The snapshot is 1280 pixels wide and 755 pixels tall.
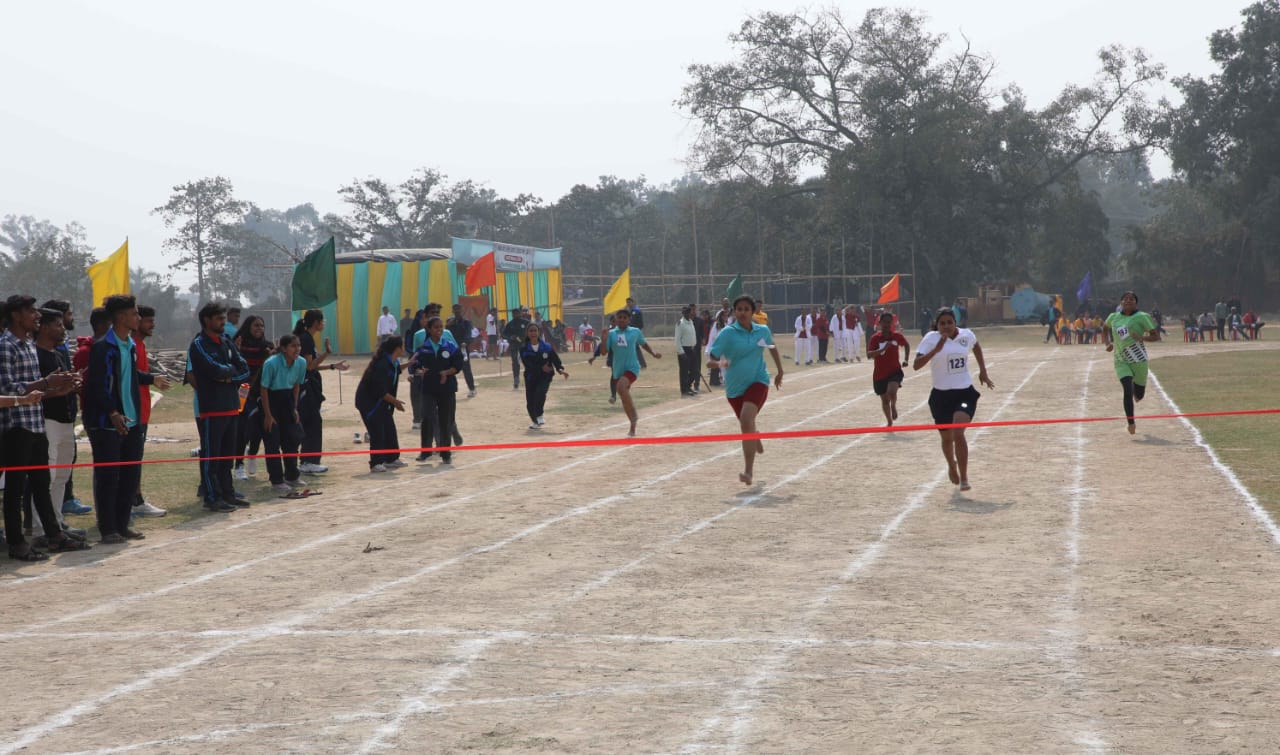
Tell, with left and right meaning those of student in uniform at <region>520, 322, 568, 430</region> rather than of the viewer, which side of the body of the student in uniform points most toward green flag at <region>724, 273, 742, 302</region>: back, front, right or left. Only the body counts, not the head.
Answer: back

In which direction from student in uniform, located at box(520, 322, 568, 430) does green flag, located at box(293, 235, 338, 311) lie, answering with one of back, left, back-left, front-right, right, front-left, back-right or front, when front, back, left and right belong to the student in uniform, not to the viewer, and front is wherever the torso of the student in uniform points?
right

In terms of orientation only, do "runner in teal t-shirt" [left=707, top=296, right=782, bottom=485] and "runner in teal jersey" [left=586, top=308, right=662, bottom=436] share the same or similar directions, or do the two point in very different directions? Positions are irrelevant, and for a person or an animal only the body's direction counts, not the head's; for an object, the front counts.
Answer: same or similar directions

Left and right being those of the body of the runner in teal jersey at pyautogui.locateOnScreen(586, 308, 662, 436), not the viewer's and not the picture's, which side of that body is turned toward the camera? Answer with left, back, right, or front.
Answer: front

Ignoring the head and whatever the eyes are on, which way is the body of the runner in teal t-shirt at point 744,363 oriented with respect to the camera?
toward the camera

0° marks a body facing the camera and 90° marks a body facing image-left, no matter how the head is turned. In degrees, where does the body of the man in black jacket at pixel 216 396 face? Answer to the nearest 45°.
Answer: approximately 315°

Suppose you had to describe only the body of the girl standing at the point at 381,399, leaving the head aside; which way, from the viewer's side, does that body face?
to the viewer's right

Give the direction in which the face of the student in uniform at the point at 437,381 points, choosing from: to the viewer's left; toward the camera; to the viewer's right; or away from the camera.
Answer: toward the camera

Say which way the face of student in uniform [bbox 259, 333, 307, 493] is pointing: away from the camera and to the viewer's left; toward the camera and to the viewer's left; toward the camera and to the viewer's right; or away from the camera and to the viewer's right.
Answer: toward the camera and to the viewer's right

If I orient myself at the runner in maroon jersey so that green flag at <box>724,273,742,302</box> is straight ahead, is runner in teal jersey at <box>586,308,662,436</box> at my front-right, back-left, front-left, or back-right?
back-left

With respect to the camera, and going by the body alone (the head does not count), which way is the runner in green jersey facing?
toward the camera

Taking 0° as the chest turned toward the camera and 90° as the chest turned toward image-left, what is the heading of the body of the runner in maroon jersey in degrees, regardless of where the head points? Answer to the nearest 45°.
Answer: approximately 0°

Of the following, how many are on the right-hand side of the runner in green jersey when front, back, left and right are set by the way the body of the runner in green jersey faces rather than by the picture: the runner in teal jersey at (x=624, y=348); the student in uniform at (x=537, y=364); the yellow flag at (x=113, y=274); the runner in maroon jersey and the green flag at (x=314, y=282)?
5

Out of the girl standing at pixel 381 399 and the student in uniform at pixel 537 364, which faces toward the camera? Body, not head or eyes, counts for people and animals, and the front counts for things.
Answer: the student in uniform

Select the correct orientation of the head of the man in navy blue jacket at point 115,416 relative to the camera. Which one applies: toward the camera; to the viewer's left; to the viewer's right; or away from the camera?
to the viewer's right

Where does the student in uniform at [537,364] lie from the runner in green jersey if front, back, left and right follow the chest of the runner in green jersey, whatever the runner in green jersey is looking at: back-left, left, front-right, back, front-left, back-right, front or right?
right

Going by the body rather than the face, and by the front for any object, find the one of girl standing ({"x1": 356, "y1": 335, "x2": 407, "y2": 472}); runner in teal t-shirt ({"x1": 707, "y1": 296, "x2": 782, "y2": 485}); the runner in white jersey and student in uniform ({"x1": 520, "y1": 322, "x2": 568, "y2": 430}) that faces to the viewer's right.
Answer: the girl standing

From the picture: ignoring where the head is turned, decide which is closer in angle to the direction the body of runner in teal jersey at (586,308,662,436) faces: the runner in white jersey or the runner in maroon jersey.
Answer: the runner in white jersey

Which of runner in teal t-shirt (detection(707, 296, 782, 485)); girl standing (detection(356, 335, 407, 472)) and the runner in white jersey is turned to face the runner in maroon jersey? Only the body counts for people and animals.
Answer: the girl standing
